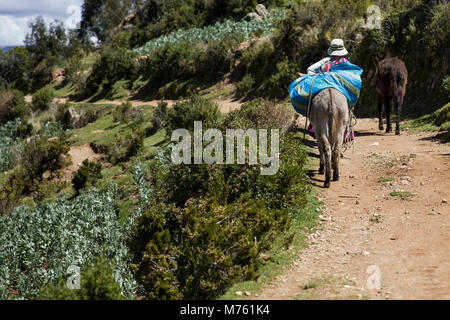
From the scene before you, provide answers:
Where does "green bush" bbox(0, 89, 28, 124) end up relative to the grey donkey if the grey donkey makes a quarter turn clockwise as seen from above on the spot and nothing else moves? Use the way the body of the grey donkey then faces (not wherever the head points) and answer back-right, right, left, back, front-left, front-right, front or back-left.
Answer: back-left

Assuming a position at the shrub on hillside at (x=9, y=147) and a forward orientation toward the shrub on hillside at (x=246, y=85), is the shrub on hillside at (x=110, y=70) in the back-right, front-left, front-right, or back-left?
front-left

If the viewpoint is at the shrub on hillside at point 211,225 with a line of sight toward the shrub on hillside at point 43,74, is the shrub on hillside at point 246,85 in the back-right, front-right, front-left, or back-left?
front-right

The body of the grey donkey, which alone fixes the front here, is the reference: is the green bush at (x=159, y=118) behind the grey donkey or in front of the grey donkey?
in front

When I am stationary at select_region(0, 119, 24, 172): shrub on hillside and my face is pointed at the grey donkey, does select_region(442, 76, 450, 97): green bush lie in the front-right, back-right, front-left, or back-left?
front-left

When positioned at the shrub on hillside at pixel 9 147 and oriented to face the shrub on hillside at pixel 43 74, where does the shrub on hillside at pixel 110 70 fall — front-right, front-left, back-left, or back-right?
front-right

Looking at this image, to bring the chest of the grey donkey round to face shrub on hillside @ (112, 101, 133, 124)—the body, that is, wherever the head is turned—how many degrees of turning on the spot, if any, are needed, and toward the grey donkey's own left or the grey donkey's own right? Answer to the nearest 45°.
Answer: approximately 45° to the grey donkey's own left

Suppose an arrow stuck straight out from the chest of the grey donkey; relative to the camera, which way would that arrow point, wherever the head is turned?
away from the camera

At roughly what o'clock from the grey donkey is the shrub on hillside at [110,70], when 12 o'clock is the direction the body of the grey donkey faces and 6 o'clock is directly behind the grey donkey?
The shrub on hillside is roughly at 11 o'clock from the grey donkey.

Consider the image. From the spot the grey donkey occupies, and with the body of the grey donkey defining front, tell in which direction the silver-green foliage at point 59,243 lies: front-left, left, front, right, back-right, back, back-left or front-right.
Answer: left

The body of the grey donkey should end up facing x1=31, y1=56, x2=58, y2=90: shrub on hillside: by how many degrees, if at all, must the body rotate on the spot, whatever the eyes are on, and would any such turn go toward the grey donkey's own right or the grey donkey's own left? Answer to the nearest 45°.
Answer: approximately 45° to the grey donkey's own left
